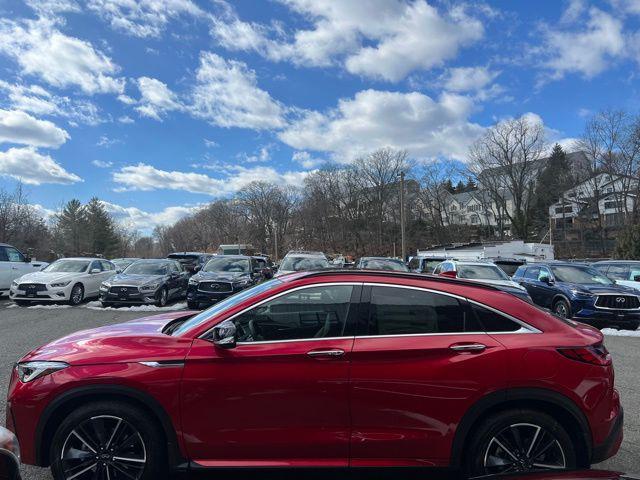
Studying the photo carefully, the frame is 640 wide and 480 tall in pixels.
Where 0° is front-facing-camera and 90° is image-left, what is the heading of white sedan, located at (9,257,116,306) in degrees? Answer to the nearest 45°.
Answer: approximately 45°

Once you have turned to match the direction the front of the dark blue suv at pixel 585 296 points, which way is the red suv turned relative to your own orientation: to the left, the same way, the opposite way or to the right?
to the right

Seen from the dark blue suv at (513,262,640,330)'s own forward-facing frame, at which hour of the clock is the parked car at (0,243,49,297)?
The parked car is roughly at 4 o'clock from the dark blue suv.

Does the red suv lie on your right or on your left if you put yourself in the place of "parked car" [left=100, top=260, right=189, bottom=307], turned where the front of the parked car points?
on your left

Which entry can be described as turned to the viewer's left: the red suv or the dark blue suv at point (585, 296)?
the red suv

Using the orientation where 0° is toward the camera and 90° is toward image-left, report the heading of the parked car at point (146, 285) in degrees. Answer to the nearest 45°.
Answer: approximately 45°

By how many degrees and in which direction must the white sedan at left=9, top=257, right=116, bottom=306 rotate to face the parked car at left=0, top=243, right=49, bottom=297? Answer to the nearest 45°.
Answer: approximately 90° to its right

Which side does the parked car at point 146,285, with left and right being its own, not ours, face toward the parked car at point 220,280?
left

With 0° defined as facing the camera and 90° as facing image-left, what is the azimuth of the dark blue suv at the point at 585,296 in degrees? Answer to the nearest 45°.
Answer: approximately 315°

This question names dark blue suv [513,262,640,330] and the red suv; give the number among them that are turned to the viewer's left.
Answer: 1

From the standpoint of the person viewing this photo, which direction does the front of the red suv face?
facing to the left of the viewer

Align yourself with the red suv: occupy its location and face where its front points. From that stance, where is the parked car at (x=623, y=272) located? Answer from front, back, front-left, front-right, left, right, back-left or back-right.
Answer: back-right
